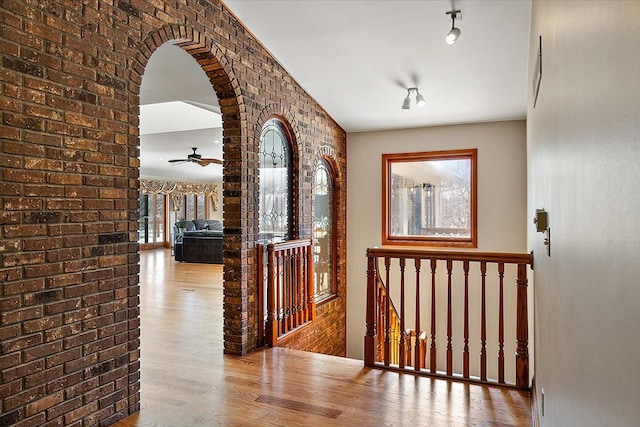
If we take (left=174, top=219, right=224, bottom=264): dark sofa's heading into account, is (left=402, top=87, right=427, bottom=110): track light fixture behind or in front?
behind

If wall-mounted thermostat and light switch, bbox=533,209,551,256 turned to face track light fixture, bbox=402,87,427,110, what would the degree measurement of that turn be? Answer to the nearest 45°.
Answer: approximately 45° to its right

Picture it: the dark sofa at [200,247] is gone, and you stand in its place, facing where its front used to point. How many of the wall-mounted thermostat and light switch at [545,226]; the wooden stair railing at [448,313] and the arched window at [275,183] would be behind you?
3

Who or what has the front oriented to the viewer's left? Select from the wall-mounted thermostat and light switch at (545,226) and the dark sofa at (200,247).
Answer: the wall-mounted thermostat and light switch

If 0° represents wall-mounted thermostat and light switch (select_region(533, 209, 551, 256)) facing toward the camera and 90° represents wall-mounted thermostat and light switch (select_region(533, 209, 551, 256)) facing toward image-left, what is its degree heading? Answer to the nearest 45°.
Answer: approximately 90°

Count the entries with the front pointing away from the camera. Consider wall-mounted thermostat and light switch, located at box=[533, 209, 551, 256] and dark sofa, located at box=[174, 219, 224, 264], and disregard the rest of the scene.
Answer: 1

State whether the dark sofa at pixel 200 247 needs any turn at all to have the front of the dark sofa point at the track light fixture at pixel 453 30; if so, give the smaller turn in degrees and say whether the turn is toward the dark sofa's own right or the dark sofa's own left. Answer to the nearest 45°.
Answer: approximately 180°

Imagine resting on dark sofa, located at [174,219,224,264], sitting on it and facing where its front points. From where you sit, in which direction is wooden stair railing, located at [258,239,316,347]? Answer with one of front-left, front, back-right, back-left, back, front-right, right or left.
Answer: back

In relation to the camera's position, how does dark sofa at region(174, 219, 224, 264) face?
facing away from the viewer
